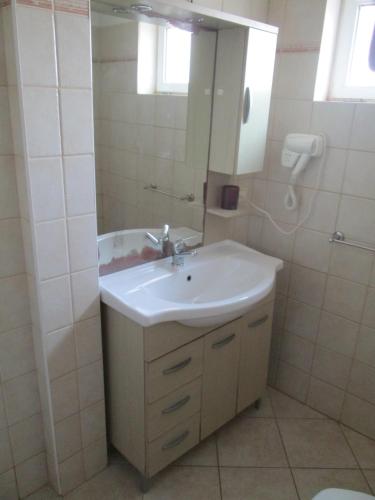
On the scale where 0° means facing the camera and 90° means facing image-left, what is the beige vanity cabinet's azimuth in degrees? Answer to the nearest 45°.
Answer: approximately 315°

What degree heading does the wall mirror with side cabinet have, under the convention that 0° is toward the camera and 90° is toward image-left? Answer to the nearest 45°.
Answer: approximately 315°

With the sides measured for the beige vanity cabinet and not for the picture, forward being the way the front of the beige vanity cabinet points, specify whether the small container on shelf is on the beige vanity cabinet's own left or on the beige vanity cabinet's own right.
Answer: on the beige vanity cabinet's own left

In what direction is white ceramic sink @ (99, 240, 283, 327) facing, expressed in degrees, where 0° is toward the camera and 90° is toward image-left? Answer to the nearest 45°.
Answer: approximately 315°

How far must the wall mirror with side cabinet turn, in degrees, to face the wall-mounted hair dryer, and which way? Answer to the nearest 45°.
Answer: approximately 45° to its left
